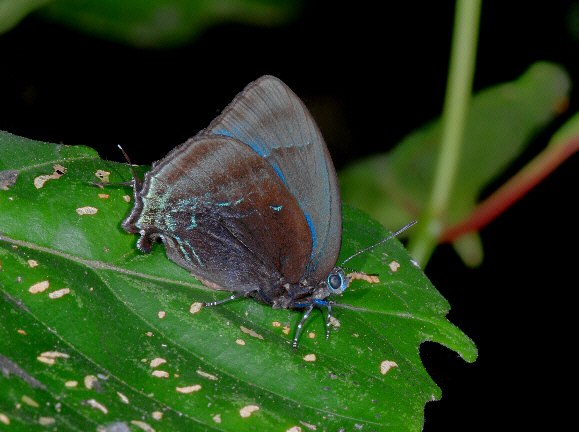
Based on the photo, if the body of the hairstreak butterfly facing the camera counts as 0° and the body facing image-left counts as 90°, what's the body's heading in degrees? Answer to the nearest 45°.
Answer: approximately 270°

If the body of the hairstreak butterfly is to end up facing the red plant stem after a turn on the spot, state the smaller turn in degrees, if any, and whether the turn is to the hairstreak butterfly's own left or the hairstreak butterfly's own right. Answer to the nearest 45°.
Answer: approximately 45° to the hairstreak butterfly's own left

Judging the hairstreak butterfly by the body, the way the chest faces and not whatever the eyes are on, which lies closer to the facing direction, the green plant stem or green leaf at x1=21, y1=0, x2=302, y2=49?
the green plant stem

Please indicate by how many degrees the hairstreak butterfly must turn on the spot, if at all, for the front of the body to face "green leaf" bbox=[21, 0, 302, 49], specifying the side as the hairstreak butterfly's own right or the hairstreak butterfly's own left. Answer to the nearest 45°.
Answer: approximately 90° to the hairstreak butterfly's own left

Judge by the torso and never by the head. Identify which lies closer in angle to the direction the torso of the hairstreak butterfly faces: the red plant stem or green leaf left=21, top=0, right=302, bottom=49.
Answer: the red plant stem

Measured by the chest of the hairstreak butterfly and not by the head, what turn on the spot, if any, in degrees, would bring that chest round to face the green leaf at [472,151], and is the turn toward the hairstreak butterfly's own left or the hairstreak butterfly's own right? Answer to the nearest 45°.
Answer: approximately 45° to the hairstreak butterfly's own left
